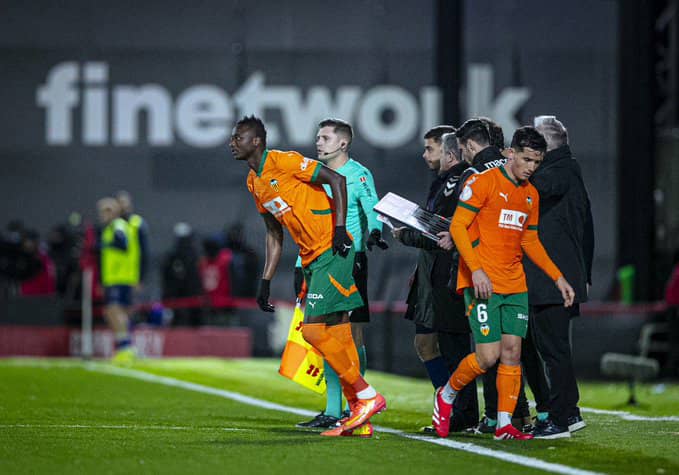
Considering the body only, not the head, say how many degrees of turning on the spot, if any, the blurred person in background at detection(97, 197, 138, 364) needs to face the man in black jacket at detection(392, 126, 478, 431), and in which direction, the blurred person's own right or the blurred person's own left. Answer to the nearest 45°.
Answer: approximately 90° to the blurred person's own left

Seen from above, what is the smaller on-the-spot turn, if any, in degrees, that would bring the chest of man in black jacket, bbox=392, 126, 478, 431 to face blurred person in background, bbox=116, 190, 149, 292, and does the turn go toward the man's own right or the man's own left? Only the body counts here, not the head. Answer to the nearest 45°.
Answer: approximately 45° to the man's own right

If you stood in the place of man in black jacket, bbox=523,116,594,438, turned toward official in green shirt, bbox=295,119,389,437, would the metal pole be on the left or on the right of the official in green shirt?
right
